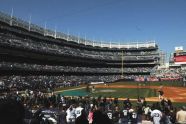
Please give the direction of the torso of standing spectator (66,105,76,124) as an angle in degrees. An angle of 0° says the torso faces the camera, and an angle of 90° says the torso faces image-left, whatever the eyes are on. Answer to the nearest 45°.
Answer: approximately 180°
